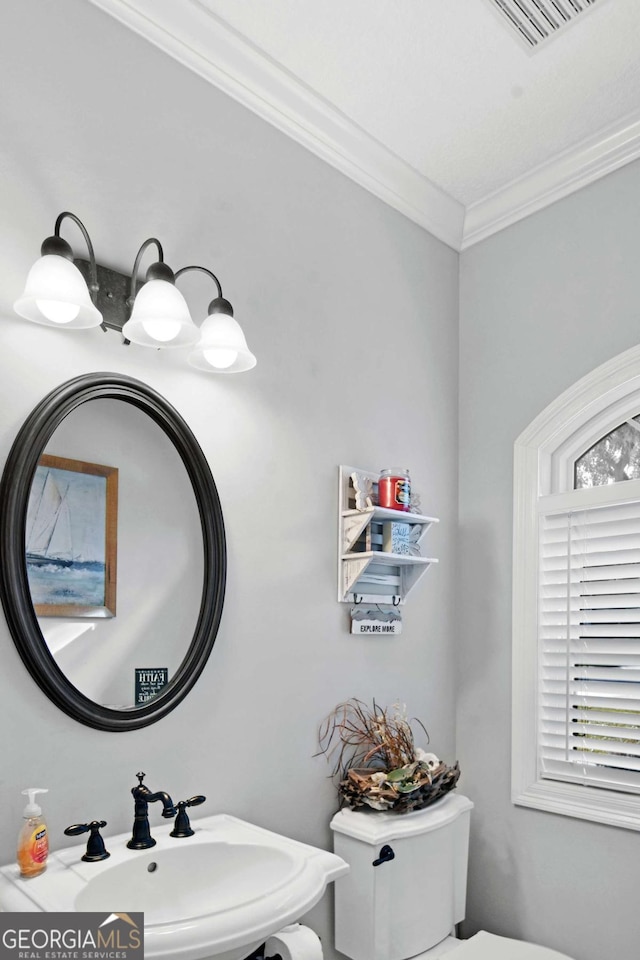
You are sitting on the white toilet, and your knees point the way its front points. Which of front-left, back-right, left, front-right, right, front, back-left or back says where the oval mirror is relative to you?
right

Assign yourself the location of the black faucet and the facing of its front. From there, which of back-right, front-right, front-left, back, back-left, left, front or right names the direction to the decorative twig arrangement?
left

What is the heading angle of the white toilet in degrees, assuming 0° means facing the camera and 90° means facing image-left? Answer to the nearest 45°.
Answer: approximately 315°

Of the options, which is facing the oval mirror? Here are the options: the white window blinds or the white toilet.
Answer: the white window blinds

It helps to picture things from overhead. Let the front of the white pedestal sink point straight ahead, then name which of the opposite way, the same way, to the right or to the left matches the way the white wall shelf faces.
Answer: the same way

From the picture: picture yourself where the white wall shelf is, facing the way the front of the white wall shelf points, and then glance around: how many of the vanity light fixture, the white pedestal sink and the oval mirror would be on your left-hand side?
0

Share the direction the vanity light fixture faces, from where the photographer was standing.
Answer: facing the viewer and to the right of the viewer

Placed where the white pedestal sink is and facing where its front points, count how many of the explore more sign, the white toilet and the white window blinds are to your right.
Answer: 0

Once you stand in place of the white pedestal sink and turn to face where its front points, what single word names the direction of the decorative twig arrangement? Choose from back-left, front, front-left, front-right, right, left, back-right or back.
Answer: left

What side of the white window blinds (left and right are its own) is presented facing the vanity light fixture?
front

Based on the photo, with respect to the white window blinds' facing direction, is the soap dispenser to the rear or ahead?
ahead

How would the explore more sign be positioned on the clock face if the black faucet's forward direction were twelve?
The explore more sign is roughly at 9 o'clock from the black faucet.

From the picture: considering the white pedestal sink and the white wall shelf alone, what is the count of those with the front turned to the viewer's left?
0

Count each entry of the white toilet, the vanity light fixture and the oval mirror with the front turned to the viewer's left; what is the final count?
0
